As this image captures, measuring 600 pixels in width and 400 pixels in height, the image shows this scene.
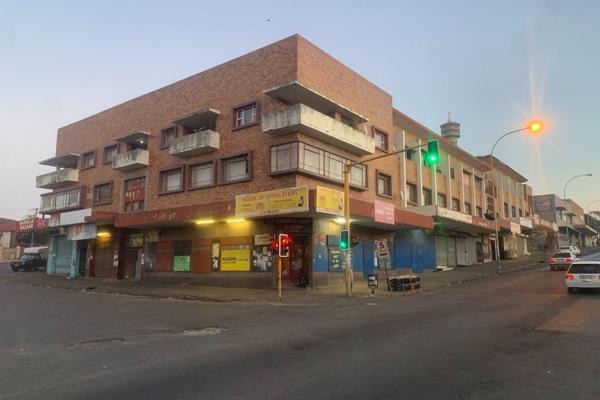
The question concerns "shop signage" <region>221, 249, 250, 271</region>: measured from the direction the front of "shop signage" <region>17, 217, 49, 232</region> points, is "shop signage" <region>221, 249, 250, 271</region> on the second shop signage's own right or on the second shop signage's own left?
on the second shop signage's own left

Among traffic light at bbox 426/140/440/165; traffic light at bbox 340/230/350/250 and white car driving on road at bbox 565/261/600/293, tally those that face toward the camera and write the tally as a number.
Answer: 2

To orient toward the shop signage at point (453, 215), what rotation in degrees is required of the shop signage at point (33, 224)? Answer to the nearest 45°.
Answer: approximately 90° to its left

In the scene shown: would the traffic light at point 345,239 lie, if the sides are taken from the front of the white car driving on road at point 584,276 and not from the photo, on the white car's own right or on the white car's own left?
on the white car's own left

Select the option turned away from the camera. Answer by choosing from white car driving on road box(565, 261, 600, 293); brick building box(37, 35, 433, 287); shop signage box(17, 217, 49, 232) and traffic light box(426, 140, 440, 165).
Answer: the white car driving on road

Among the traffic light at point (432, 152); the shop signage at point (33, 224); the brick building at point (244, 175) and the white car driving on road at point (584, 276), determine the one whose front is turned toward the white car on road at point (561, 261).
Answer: the white car driving on road at point (584, 276)

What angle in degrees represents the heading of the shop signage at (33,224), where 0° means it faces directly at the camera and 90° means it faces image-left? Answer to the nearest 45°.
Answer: approximately 45°

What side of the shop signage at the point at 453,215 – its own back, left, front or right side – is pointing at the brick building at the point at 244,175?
right

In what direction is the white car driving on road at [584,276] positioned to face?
away from the camera

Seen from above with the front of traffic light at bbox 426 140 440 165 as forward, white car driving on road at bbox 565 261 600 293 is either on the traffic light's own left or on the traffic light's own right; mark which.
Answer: on the traffic light's own left

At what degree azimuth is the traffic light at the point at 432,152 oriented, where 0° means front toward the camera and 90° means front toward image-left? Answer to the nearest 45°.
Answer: approximately 0°
